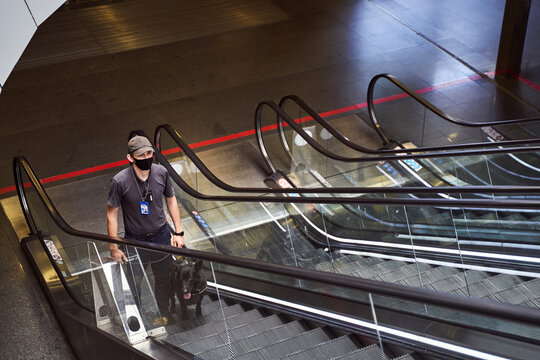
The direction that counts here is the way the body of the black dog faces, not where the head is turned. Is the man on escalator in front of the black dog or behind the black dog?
behind

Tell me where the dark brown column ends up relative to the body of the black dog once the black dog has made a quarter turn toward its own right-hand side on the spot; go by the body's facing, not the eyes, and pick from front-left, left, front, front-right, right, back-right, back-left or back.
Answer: back-right

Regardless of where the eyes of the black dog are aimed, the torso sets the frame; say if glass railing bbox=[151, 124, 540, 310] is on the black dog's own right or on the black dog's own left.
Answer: on the black dog's own left

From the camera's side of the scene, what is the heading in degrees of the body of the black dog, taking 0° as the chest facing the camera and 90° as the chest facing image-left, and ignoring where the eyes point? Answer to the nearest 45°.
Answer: approximately 0°
